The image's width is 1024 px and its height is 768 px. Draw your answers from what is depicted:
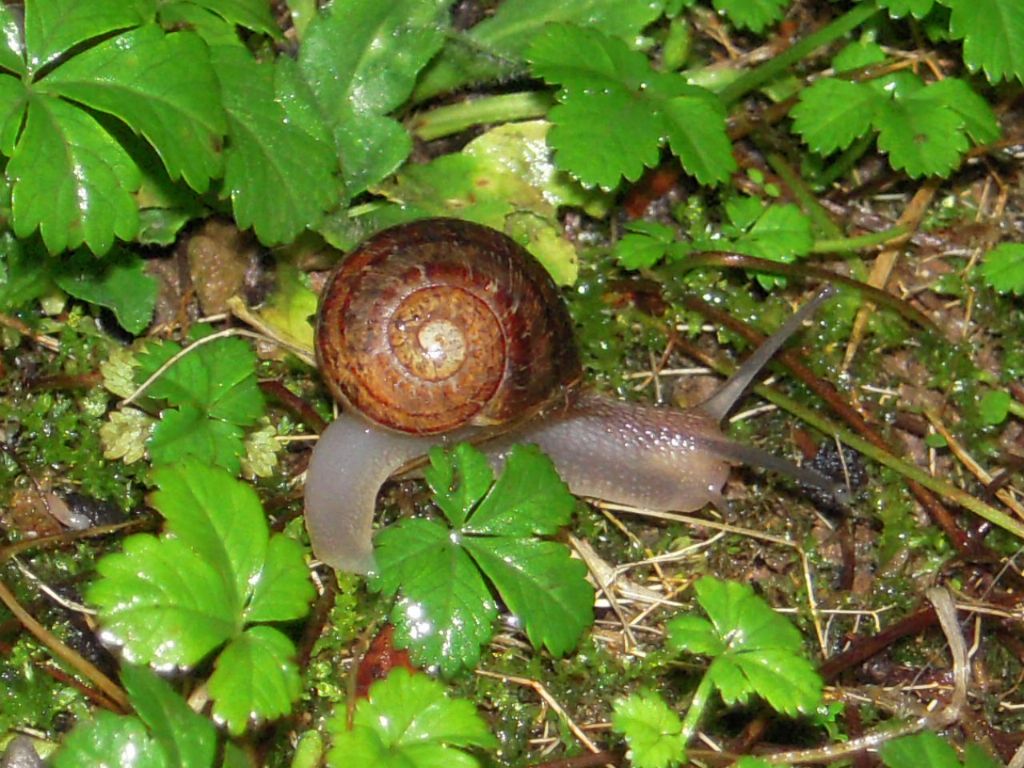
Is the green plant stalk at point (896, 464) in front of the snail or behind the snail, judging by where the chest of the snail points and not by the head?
in front

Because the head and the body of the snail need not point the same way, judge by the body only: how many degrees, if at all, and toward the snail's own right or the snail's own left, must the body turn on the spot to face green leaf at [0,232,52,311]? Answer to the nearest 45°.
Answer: approximately 180°

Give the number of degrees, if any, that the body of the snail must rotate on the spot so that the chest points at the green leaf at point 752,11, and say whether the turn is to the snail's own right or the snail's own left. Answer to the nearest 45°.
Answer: approximately 45° to the snail's own left

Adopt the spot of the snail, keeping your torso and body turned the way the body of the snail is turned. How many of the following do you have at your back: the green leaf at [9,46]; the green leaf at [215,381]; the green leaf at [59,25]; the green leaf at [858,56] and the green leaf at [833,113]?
3

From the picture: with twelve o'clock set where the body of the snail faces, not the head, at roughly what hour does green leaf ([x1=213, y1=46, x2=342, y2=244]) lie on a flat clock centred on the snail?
The green leaf is roughly at 7 o'clock from the snail.

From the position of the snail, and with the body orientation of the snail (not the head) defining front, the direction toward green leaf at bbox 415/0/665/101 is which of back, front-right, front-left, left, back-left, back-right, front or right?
left

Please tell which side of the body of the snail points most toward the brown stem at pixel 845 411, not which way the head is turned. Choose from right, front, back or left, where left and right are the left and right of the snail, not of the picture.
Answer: front

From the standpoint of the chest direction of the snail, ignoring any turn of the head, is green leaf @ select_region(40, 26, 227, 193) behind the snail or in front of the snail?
behind

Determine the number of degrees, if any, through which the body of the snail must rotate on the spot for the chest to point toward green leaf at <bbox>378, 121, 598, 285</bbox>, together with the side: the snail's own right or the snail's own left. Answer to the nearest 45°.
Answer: approximately 90° to the snail's own left

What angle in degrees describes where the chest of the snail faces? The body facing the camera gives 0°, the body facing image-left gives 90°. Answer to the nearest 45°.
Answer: approximately 270°

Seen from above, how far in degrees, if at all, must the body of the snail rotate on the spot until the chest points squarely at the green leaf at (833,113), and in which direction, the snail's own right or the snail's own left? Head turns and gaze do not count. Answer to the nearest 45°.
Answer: approximately 45° to the snail's own left

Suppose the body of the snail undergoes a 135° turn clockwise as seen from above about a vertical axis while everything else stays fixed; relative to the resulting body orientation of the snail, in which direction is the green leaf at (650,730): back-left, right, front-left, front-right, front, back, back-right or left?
left

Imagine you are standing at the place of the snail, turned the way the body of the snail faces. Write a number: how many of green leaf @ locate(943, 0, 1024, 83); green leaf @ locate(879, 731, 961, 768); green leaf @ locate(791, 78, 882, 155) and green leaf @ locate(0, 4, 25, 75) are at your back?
1

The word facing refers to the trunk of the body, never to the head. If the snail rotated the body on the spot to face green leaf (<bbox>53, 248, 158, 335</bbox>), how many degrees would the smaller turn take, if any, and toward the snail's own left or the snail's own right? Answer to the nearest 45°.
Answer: approximately 180°

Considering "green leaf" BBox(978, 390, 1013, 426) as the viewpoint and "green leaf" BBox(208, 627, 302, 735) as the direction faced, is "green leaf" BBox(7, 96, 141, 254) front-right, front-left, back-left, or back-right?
front-right

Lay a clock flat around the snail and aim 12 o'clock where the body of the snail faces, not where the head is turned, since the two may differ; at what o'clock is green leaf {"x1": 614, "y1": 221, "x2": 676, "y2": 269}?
The green leaf is roughly at 10 o'clock from the snail.

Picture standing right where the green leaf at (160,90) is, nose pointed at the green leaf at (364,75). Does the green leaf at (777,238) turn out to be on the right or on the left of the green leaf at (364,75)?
right
